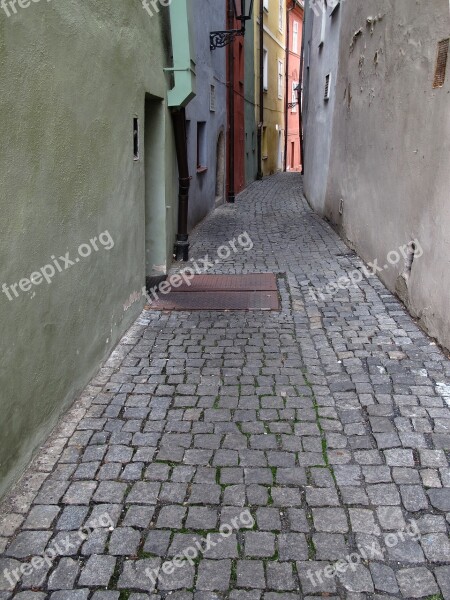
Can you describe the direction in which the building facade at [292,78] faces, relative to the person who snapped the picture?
facing the viewer and to the right of the viewer

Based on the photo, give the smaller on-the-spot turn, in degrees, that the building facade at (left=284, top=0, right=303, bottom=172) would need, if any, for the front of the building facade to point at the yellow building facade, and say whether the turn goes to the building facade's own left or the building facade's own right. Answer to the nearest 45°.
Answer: approximately 45° to the building facade's own right

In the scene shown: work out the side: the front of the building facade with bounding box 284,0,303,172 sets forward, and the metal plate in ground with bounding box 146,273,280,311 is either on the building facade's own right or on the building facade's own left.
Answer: on the building facade's own right

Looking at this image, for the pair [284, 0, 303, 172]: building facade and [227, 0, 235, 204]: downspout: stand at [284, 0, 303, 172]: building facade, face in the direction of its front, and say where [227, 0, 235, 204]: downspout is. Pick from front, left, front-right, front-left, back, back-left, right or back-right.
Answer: front-right

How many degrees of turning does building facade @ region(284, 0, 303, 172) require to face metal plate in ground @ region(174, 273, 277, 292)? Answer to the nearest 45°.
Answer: approximately 45° to its right

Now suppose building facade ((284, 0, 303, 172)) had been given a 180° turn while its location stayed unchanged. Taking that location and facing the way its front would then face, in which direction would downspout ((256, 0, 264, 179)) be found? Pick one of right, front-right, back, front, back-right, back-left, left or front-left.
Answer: back-left
